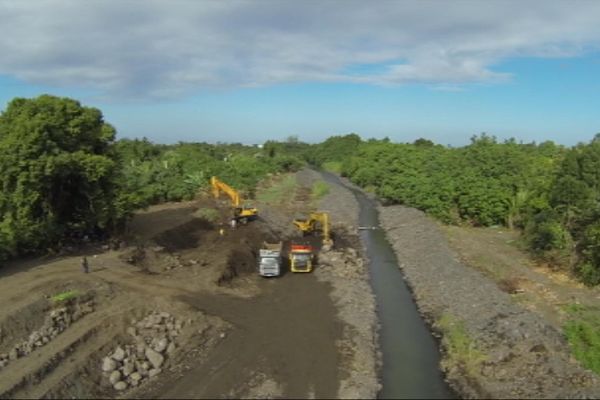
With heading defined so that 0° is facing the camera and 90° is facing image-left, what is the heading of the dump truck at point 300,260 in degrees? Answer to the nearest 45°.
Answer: approximately 0°

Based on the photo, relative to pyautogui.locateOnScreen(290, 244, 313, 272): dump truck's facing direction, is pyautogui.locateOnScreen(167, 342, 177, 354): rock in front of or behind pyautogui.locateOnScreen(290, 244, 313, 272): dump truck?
in front

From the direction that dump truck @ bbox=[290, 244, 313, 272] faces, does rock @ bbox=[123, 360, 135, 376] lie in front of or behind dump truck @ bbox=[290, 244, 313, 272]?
in front

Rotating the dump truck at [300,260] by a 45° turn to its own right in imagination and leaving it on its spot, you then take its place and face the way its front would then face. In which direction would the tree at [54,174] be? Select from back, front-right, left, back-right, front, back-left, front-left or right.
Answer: front-right

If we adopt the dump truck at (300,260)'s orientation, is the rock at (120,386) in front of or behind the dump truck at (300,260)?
in front

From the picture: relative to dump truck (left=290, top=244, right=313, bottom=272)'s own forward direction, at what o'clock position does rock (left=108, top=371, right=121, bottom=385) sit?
The rock is roughly at 1 o'clock from the dump truck.
